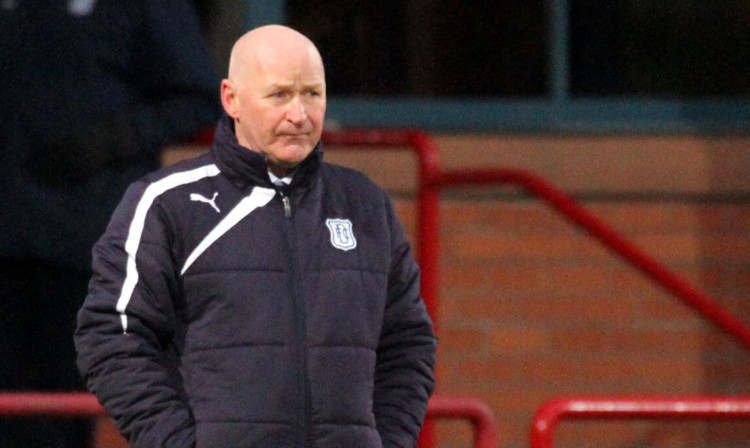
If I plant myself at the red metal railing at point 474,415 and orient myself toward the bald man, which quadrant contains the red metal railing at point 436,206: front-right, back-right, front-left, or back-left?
back-right

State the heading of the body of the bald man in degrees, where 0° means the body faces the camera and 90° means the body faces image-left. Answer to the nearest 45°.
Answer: approximately 315°

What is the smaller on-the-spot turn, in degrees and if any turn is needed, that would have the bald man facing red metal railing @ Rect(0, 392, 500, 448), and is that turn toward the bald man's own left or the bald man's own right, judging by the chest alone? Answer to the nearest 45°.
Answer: approximately 180°

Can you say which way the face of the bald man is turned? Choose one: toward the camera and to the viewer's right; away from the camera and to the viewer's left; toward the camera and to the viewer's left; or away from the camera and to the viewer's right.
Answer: toward the camera and to the viewer's right

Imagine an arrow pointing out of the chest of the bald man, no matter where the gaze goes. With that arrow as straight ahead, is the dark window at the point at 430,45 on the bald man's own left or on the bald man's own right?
on the bald man's own left

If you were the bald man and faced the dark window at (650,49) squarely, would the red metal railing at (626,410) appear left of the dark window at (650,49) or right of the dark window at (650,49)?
right

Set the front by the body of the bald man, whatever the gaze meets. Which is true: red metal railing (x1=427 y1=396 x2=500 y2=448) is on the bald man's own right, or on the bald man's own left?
on the bald man's own left

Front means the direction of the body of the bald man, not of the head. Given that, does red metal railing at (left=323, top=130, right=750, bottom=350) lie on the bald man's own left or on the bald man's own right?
on the bald man's own left

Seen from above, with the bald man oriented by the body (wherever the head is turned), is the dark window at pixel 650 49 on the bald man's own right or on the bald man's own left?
on the bald man's own left
